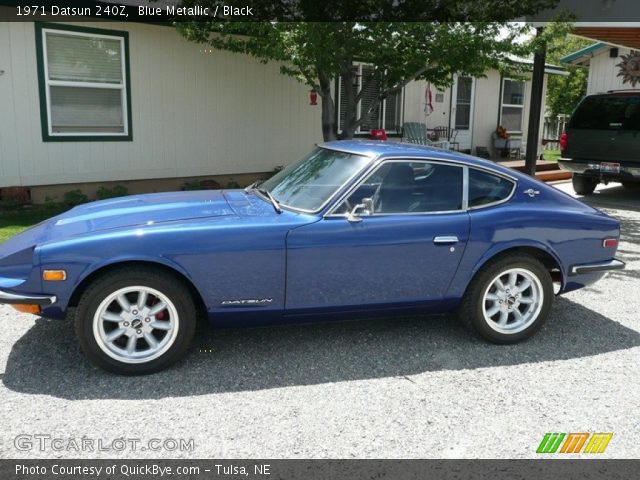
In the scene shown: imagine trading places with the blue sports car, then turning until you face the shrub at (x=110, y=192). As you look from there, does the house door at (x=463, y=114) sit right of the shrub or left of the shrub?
right

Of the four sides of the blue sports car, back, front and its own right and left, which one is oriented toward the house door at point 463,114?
right

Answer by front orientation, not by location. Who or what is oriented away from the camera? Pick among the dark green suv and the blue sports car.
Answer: the dark green suv

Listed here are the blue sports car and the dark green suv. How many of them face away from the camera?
1

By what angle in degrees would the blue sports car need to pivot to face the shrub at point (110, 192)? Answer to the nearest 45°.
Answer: approximately 45° to its right

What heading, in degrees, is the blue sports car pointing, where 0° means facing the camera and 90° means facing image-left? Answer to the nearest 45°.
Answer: approximately 90°

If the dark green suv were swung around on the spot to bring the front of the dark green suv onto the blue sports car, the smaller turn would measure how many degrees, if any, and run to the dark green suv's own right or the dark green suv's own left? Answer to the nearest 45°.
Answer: approximately 180°

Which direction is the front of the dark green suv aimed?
away from the camera

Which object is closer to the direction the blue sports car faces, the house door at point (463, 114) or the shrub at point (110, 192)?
the shrub

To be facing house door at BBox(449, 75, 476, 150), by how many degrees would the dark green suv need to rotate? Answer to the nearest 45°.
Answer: approximately 45° to its left

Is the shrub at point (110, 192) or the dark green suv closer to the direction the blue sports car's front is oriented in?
the shrub
